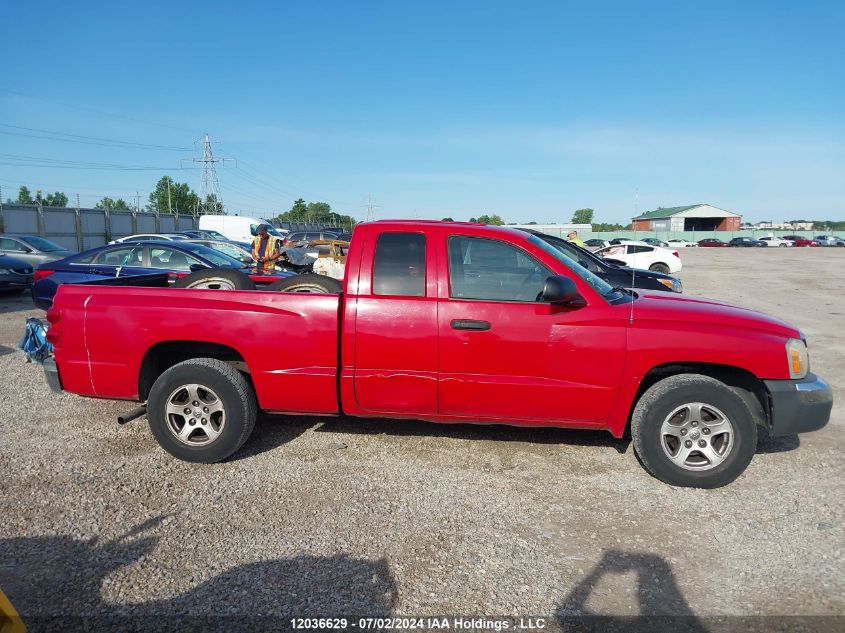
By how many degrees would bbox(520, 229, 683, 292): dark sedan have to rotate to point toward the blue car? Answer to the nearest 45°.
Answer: approximately 180°

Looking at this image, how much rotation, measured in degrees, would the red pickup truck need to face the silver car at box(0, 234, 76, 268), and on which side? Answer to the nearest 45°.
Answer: approximately 135° to its left

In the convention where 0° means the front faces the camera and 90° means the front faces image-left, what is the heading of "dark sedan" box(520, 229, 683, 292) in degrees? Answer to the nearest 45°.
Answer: approximately 270°

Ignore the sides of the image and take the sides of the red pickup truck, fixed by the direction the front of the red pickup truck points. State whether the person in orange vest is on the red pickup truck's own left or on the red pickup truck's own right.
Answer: on the red pickup truck's own left

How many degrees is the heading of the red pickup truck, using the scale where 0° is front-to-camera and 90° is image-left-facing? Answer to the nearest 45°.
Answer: approximately 270°

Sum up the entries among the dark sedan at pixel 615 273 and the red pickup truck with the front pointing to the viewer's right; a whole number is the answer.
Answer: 2

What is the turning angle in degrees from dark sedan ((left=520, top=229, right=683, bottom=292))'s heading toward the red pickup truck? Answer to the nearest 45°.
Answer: approximately 90° to its right

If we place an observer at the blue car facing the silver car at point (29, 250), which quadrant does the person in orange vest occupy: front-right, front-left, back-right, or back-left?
back-right

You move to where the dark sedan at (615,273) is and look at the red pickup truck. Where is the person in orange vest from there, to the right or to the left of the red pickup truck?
right
